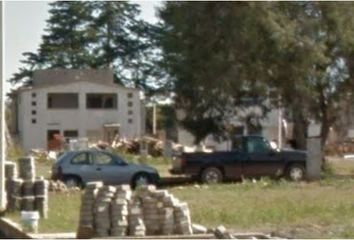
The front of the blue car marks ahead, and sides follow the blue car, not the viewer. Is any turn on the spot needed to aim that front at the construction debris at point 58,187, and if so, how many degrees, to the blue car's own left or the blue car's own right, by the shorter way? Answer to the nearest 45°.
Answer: approximately 135° to the blue car's own right

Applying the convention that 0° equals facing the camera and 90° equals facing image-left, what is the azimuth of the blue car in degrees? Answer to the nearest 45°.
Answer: approximately 270°

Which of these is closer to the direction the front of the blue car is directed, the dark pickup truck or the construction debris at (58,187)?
the dark pickup truck

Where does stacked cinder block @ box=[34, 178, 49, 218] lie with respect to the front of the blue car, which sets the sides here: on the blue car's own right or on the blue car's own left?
on the blue car's own right

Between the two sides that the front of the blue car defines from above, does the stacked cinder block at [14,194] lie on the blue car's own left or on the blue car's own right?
on the blue car's own right
